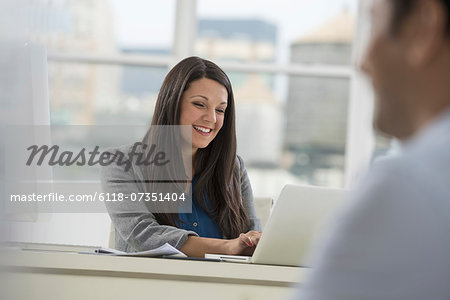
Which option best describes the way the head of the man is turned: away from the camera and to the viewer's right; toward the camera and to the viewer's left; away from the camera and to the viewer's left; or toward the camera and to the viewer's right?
away from the camera and to the viewer's left

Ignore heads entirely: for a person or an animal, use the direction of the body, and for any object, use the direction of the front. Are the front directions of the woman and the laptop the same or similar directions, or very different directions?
very different directions

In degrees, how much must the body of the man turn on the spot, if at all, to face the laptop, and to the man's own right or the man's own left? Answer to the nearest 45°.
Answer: approximately 45° to the man's own right

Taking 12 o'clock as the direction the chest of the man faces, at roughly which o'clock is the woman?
The woman is roughly at 1 o'clock from the man.

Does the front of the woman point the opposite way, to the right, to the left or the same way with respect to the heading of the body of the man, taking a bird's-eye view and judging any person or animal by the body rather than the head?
the opposite way

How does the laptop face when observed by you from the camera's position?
facing away from the viewer and to the left of the viewer

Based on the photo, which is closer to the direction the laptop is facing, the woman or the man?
the woman

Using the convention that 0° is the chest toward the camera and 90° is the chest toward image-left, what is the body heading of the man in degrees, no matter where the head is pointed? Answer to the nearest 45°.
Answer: approximately 135°

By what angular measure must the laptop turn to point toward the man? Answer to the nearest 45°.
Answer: approximately 135° to its left

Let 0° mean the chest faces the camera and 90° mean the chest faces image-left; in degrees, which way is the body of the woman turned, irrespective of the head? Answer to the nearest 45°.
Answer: approximately 315°
